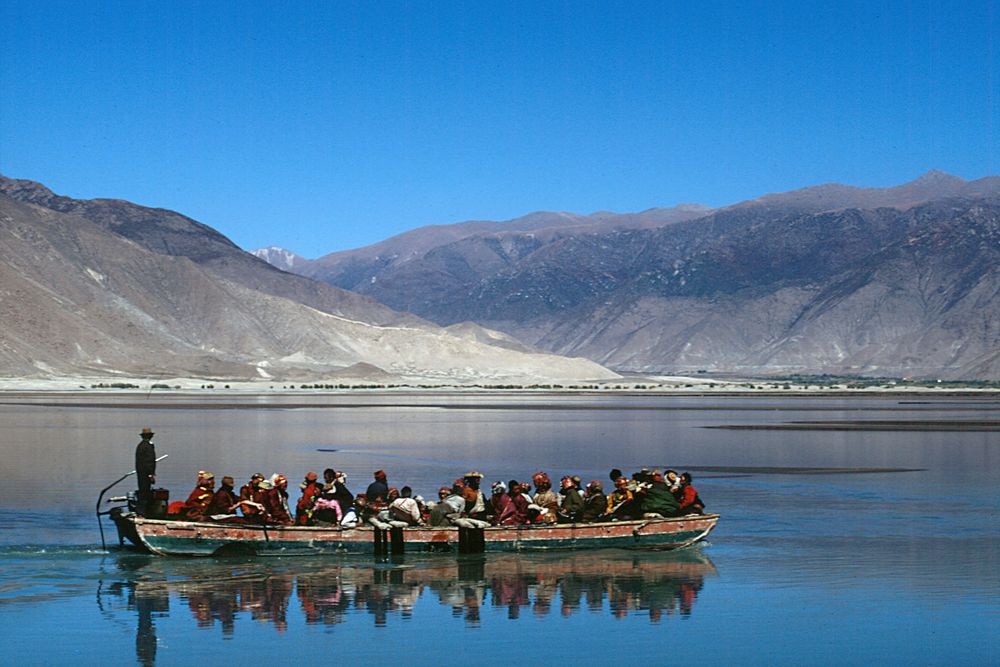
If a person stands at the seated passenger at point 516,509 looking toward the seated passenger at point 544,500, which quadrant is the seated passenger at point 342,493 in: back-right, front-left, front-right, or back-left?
back-left

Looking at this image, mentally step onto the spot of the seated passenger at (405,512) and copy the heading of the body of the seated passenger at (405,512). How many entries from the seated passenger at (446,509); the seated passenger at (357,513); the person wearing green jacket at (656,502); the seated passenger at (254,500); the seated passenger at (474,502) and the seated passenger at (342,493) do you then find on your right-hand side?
3
